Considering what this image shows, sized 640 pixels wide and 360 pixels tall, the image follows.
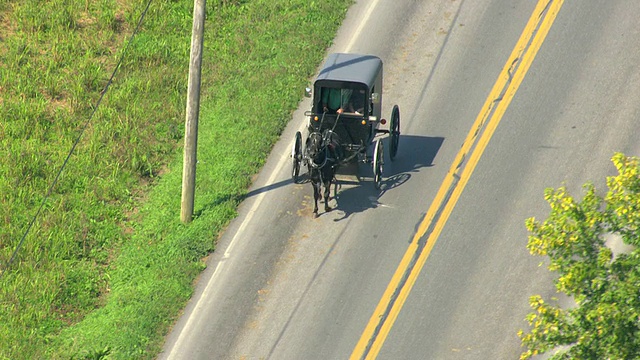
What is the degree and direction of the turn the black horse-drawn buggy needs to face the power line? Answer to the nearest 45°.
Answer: approximately 90° to its right

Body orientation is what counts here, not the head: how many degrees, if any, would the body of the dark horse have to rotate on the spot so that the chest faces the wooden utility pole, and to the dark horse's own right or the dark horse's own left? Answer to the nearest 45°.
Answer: approximately 90° to the dark horse's own right

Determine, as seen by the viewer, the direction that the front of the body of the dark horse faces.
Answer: toward the camera

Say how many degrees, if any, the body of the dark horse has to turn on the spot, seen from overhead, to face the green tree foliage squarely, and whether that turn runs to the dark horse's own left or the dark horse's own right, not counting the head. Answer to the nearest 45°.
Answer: approximately 45° to the dark horse's own left

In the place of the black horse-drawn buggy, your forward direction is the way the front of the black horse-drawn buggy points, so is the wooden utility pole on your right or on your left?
on your right

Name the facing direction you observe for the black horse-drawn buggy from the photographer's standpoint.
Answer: facing the viewer
